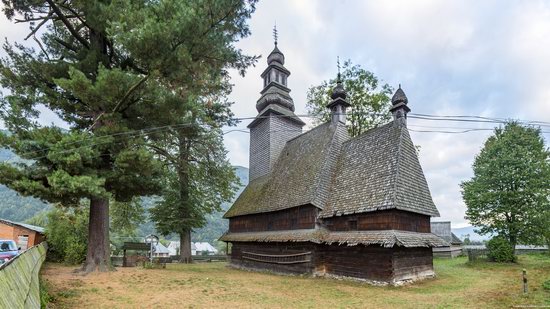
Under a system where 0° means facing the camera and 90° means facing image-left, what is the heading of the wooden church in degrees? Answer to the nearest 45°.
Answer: approximately 135°

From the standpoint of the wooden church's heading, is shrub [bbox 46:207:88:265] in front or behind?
in front

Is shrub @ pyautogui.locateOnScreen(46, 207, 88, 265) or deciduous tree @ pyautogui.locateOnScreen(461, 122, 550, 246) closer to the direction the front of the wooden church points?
the shrub
